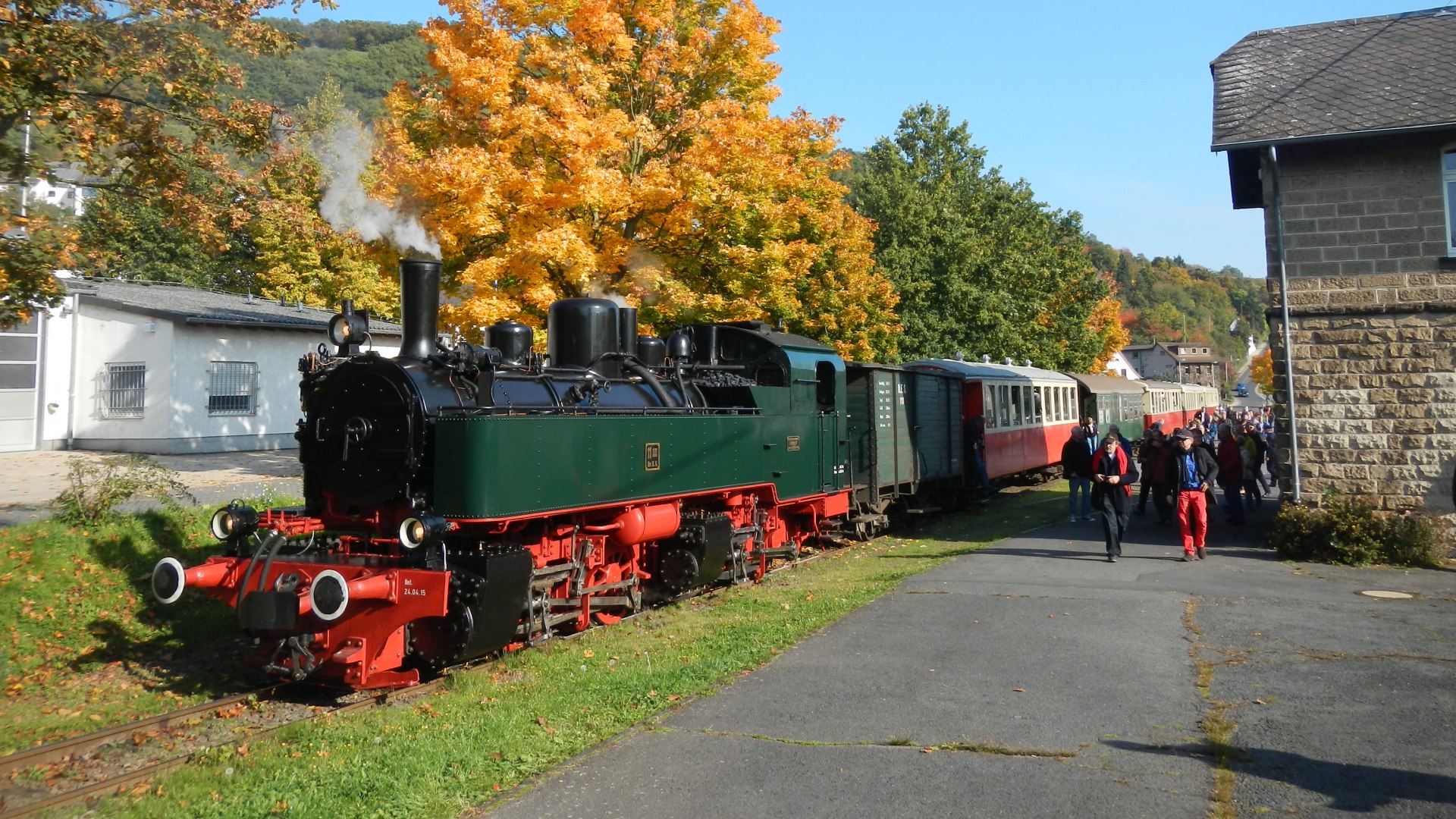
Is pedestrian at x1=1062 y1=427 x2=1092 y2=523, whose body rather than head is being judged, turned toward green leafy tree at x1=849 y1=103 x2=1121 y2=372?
no

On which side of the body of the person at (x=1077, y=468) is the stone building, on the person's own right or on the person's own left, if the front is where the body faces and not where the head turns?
on the person's own left

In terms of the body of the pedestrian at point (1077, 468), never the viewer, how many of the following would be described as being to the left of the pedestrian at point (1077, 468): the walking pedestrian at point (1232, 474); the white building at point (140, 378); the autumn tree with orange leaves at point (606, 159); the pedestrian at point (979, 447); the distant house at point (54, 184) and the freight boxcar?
1

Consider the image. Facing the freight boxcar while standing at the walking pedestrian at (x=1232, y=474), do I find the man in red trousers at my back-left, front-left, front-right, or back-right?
front-left

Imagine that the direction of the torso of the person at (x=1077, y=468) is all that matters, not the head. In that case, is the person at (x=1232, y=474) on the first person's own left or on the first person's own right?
on the first person's own left
